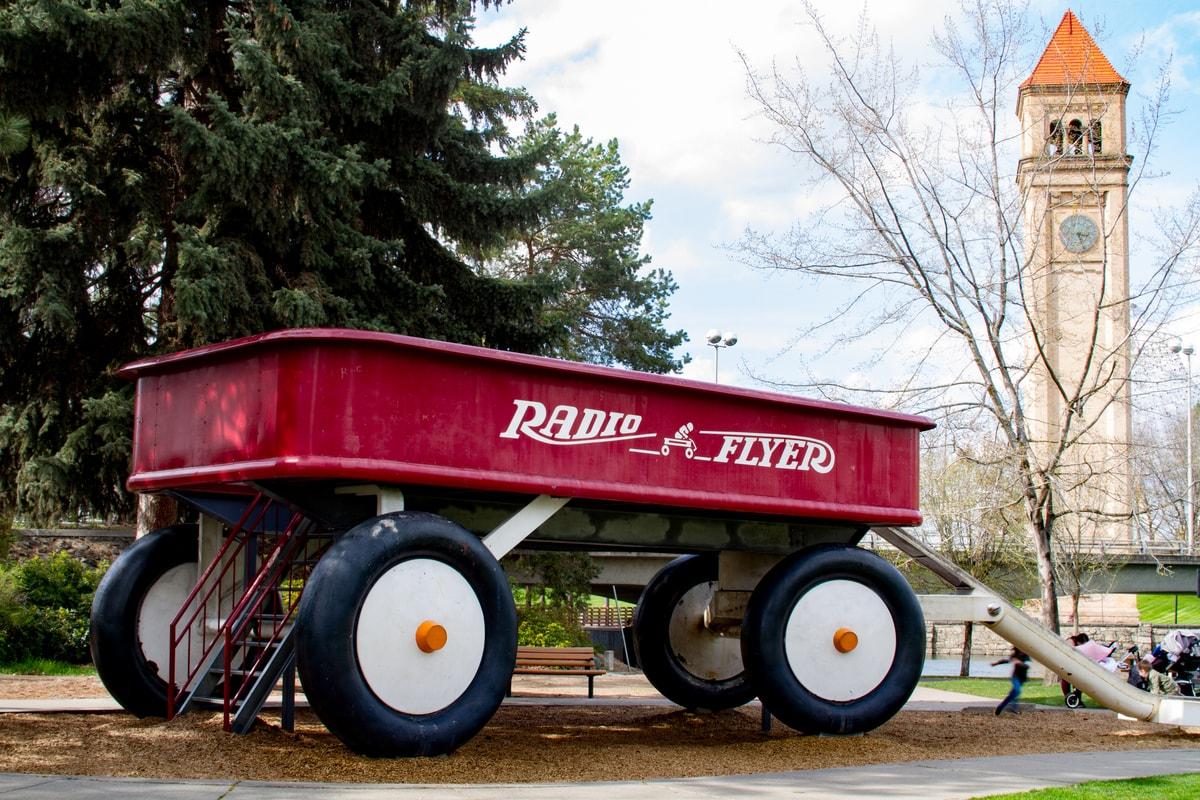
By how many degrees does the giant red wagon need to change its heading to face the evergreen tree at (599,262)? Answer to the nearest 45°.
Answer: approximately 45° to its left

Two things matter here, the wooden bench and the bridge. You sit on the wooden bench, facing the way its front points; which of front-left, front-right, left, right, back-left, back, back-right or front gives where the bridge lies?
back-left

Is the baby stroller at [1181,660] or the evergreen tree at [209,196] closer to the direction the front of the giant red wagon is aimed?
the baby stroller

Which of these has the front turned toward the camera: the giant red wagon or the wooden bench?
the wooden bench

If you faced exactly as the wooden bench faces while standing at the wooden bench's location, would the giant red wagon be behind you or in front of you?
in front

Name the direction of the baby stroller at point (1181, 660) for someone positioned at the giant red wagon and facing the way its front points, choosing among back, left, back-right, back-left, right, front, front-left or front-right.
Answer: front

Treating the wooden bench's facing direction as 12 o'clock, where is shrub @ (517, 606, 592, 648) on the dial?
The shrub is roughly at 6 o'clock from the wooden bench.

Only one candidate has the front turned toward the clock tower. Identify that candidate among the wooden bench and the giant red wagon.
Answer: the giant red wagon

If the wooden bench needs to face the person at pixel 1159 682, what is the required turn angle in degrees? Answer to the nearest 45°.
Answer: approximately 90° to its left

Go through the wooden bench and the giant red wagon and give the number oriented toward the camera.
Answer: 1

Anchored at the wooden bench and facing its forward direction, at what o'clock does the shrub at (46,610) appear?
The shrub is roughly at 4 o'clock from the wooden bench.

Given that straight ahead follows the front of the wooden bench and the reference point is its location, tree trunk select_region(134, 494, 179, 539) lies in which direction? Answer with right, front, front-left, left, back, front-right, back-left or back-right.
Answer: right

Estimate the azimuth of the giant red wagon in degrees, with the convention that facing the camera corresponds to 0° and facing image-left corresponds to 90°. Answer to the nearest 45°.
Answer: approximately 225°

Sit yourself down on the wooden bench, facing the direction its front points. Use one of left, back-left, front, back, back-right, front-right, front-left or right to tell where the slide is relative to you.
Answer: front-left

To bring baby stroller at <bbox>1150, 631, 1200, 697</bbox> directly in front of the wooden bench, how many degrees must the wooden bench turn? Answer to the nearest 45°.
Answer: approximately 90° to its left

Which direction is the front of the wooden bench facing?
toward the camera

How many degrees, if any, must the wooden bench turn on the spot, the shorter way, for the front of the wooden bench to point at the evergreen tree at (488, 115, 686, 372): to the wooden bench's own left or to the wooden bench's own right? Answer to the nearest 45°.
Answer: approximately 180°

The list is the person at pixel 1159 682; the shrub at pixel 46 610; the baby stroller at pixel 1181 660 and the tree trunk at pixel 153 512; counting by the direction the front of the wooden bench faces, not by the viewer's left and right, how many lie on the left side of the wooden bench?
2
